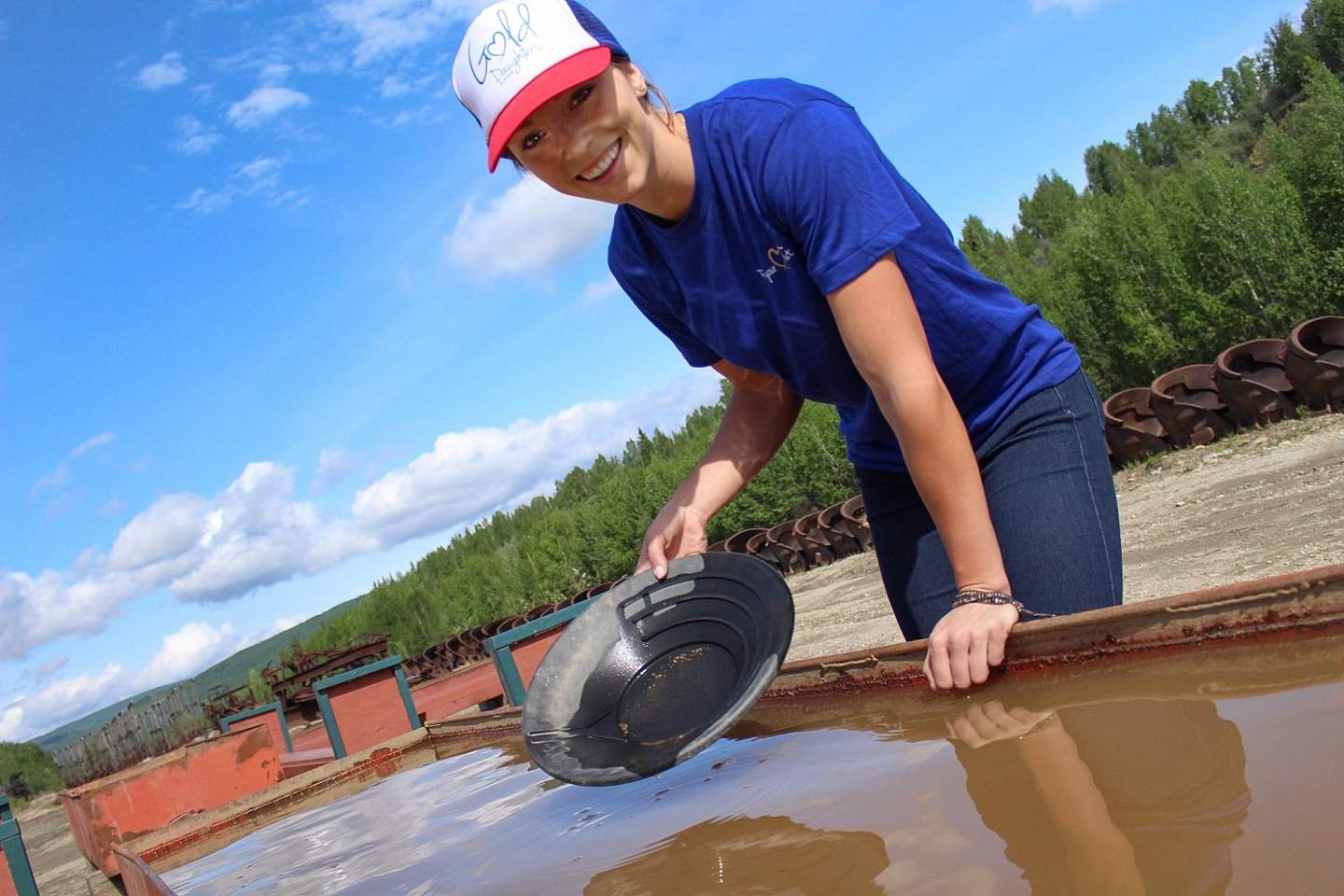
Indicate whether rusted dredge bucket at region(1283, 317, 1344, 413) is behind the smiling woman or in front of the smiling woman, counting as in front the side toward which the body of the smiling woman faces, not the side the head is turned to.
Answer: behind

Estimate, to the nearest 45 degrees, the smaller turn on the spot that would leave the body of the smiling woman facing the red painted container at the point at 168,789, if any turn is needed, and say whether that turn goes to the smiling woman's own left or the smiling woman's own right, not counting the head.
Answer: approximately 90° to the smiling woman's own right

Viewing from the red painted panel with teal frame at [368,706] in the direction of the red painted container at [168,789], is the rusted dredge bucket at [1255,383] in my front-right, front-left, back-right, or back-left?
back-right

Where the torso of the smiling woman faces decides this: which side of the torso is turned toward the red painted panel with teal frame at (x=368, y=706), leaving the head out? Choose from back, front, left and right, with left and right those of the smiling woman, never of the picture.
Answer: right

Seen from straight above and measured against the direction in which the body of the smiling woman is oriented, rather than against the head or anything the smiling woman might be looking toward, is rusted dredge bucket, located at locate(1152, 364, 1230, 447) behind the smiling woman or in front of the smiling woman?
behind

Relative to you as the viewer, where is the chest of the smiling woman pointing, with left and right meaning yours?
facing the viewer and to the left of the viewer

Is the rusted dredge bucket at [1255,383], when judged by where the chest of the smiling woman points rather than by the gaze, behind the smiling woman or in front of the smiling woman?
behind

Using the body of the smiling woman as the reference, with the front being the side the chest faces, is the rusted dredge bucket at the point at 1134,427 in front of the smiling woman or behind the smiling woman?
behind
